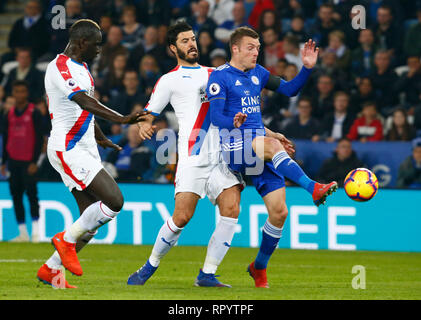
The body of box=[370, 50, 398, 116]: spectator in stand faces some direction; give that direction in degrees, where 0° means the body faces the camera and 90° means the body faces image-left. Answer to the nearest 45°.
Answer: approximately 0°

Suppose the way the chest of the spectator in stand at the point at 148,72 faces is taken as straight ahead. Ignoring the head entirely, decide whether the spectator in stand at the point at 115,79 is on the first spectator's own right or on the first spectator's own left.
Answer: on the first spectator's own right

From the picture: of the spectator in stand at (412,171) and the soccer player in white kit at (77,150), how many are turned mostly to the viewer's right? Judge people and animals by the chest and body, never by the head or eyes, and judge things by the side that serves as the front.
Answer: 1

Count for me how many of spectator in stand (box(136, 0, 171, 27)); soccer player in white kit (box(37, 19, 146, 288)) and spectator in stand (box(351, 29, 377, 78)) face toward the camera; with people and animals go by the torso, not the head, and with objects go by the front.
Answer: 2

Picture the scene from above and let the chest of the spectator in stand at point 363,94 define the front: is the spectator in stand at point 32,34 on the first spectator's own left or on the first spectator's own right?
on the first spectator's own right

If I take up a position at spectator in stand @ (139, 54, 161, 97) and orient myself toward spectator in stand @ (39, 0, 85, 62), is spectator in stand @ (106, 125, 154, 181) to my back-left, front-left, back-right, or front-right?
back-left
